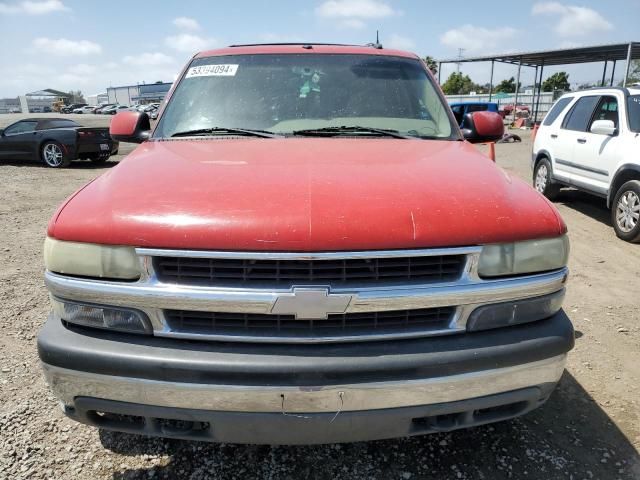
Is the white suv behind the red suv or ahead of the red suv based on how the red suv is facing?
behind

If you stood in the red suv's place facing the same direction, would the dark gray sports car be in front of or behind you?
behind

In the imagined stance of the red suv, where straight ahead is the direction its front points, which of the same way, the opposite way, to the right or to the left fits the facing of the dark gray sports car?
to the right

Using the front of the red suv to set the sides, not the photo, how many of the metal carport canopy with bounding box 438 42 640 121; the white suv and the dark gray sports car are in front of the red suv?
0

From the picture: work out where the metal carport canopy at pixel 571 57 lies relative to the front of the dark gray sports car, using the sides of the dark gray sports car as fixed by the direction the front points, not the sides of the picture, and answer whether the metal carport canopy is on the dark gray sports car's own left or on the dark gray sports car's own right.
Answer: on the dark gray sports car's own right

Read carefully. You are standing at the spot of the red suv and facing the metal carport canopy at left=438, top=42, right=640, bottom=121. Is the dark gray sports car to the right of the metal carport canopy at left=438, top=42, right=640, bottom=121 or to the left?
left

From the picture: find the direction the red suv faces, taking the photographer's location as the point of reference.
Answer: facing the viewer

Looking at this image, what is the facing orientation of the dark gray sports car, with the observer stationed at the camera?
facing away from the viewer and to the left of the viewer

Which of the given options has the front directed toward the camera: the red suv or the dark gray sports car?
the red suv

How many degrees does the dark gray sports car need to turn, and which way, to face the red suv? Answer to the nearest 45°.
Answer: approximately 135° to its left

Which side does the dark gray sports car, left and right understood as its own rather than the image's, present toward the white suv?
back

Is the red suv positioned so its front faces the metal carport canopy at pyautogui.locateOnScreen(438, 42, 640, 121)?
no

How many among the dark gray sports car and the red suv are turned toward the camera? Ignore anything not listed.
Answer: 1

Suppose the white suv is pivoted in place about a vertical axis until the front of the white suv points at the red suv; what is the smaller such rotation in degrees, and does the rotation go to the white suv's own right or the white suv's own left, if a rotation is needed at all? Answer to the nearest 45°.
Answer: approximately 45° to the white suv's own right

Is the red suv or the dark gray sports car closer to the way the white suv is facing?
the red suv
